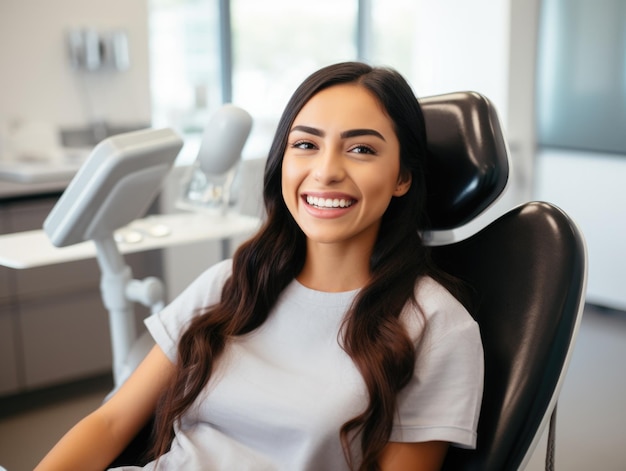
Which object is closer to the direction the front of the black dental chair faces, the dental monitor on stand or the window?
the dental monitor on stand

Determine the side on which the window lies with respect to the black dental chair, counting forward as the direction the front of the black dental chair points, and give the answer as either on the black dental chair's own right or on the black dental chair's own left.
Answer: on the black dental chair's own right

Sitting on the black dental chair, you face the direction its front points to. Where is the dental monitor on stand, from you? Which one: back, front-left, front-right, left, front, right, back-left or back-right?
right

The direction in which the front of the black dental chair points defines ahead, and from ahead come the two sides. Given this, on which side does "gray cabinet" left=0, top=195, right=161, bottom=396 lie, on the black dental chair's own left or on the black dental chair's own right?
on the black dental chair's own right

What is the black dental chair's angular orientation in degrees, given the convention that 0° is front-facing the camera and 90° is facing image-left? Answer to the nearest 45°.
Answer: approximately 45°
